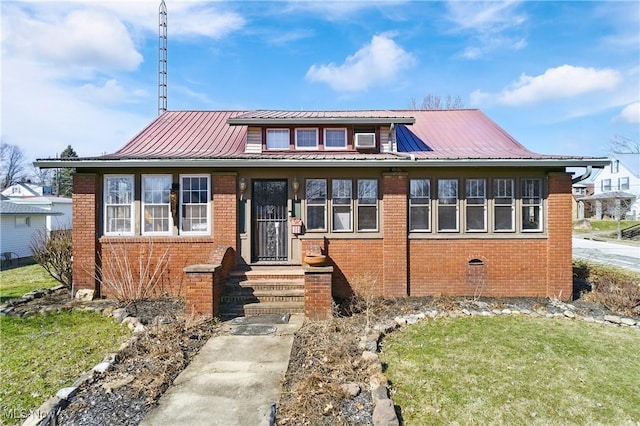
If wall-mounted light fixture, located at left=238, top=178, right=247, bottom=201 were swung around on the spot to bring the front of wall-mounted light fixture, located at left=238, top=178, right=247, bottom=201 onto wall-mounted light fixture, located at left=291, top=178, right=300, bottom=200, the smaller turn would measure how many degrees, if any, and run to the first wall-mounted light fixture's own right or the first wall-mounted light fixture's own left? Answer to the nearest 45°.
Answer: approximately 90° to the first wall-mounted light fixture's own left

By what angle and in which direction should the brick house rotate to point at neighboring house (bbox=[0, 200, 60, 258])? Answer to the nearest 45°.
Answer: approximately 135° to its right

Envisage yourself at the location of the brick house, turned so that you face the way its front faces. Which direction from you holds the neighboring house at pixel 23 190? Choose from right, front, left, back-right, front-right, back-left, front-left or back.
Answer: back-right

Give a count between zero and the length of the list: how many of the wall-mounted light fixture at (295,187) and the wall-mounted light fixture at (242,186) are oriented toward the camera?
2

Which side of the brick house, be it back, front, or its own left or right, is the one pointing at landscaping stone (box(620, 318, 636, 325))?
left

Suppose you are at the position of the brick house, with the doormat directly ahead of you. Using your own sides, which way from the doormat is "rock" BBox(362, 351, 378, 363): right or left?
left
